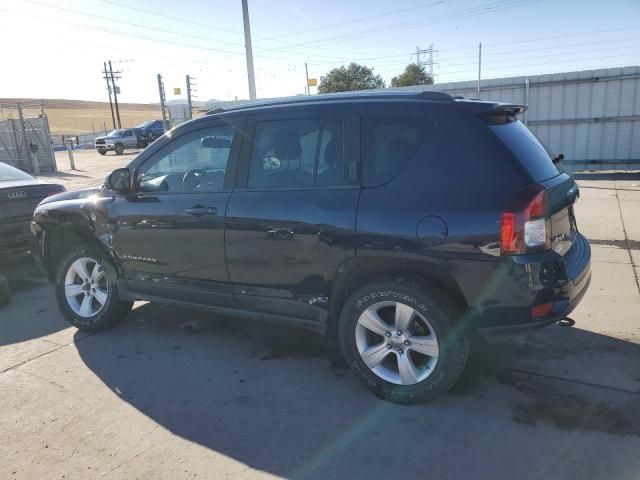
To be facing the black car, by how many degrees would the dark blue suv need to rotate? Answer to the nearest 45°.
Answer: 0° — it already faces it

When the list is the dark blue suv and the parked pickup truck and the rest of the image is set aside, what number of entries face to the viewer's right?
0

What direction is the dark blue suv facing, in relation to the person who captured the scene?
facing away from the viewer and to the left of the viewer

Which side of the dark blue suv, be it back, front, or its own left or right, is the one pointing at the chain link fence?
front

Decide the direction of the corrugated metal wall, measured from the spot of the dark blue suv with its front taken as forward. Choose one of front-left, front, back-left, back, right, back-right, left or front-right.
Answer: right

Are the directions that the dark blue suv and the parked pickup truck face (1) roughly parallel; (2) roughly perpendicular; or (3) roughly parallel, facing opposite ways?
roughly perpendicular

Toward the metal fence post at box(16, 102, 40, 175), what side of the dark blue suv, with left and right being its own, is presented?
front

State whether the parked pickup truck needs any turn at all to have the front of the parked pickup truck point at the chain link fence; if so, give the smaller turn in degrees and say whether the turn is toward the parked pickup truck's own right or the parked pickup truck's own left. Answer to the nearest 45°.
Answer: approximately 45° to the parked pickup truck's own left
